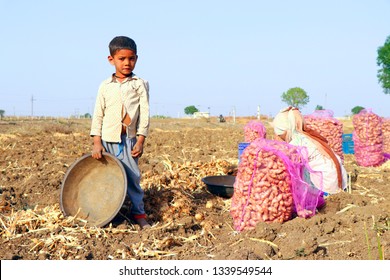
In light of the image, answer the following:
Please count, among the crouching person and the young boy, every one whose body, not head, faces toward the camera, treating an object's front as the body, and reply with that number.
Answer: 1

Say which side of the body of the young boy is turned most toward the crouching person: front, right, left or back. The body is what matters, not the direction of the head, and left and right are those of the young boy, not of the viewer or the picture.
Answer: left

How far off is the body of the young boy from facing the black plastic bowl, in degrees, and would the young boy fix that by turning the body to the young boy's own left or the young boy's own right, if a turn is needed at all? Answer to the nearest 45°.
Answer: approximately 135° to the young boy's own left

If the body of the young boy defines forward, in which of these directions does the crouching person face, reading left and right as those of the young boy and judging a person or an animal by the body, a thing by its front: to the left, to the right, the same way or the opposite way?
to the right

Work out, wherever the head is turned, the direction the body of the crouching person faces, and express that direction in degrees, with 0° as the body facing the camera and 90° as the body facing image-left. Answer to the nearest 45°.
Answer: approximately 90°

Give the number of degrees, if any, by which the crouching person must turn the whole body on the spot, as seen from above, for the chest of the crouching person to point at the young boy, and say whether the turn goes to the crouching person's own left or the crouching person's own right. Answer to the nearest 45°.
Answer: approximately 45° to the crouching person's own left

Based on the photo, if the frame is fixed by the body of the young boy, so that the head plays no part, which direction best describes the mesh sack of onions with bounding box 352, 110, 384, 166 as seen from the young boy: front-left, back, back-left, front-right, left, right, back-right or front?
back-left

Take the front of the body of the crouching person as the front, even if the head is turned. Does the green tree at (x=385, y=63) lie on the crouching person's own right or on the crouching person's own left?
on the crouching person's own right

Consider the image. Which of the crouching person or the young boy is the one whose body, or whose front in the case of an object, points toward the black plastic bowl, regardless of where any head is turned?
the crouching person

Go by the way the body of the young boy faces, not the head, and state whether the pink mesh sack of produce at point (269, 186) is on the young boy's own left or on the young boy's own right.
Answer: on the young boy's own left
